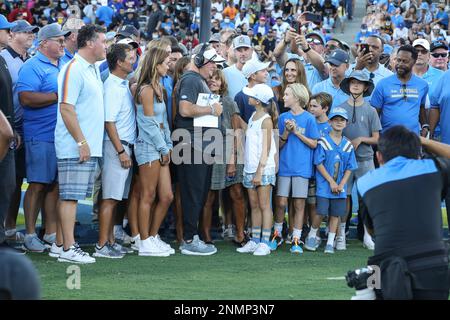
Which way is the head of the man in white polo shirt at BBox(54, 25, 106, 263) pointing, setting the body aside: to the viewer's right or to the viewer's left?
to the viewer's right

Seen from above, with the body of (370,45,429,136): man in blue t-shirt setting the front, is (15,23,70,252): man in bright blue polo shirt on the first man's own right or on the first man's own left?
on the first man's own right

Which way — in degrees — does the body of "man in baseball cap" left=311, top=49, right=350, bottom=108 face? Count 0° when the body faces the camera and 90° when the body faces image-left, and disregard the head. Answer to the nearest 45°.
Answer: approximately 45°

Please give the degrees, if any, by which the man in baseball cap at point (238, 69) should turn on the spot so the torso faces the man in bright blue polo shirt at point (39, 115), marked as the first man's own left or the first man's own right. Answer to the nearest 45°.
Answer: approximately 45° to the first man's own right

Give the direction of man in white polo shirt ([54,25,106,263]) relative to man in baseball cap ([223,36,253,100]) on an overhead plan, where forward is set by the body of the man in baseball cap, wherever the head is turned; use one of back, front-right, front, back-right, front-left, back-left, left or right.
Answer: front-right

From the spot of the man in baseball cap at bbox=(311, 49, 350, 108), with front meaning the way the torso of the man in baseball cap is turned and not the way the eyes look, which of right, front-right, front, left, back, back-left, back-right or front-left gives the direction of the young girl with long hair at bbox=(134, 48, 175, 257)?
front

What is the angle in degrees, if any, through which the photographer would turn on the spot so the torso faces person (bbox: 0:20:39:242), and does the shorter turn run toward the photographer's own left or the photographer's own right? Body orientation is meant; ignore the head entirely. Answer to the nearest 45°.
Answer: approximately 45° to the photographer's own left

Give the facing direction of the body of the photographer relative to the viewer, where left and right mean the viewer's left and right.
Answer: facing away from the viewer
